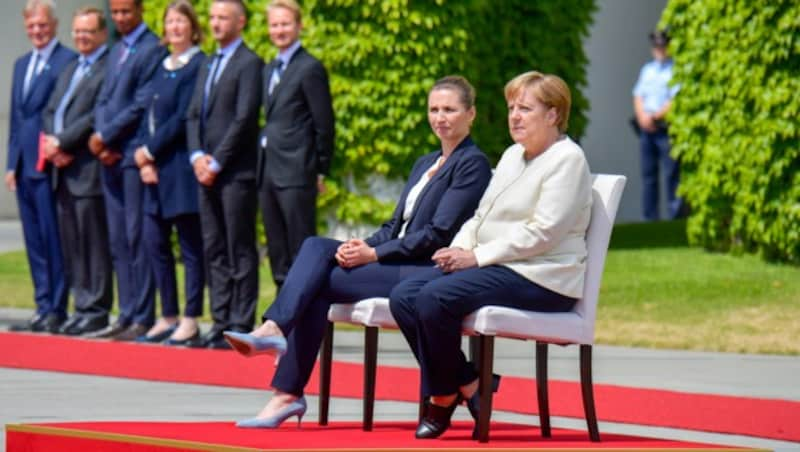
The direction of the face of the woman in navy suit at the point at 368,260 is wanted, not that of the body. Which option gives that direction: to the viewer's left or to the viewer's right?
to the viewer's left

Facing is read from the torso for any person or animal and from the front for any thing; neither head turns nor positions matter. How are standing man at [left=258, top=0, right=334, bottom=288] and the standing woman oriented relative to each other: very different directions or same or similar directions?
same or similar directions

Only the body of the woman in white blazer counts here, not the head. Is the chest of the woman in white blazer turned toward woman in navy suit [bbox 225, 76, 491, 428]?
no

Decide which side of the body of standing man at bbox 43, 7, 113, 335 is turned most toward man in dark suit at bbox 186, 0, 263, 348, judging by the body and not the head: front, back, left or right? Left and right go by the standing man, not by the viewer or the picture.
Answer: left

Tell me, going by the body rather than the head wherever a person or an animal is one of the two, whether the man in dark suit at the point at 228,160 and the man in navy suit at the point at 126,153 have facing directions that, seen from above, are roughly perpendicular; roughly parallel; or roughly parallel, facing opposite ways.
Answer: roughly parallel

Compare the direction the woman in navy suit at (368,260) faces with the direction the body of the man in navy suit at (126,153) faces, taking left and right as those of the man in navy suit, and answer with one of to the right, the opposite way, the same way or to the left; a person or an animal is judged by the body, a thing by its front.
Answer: the same way

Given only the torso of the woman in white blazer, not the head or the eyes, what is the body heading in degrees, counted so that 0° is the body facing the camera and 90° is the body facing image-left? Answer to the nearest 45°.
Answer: approximately 45°

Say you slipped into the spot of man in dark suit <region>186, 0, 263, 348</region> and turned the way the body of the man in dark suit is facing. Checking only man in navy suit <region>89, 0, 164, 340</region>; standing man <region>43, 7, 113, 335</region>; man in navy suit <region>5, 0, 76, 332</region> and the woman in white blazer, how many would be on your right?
3

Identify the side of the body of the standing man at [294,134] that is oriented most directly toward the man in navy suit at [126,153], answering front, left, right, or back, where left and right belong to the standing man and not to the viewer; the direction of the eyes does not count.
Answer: right

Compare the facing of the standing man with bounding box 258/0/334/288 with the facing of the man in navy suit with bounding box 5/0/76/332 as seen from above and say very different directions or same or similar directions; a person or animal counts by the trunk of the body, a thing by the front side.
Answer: same or similar directions

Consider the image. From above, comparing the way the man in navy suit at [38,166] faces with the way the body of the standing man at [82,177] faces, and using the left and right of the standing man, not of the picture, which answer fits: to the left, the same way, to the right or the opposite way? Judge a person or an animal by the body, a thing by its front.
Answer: the same way

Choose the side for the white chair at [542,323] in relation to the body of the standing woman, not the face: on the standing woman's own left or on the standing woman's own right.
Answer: on the standing woman's own left

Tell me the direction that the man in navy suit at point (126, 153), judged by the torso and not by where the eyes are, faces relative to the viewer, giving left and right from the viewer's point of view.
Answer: facing the viewer and to the left of the viewer

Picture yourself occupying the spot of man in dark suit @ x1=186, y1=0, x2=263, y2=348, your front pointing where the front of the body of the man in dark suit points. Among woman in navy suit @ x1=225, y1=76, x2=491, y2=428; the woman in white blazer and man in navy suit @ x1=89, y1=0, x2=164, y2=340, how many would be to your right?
1

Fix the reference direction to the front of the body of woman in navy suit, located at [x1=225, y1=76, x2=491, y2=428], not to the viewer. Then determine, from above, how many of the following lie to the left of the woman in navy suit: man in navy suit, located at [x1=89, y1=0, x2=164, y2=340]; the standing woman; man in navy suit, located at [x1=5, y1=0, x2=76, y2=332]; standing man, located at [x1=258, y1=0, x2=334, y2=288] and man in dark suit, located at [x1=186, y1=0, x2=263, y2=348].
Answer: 0

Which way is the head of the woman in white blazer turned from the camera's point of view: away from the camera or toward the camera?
toward the camera

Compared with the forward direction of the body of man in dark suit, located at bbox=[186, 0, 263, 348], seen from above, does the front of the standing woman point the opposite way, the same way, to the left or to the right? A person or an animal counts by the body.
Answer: the same way

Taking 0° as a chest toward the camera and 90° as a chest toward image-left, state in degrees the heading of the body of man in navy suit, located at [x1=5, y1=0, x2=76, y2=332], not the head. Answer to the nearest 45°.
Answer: approximately 45°
